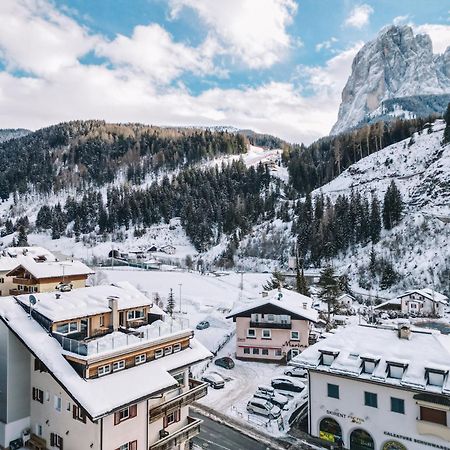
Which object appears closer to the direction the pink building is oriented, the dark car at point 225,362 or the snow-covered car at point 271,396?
the snow-covered car

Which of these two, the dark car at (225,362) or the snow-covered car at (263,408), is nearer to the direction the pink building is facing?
the snow-covered car

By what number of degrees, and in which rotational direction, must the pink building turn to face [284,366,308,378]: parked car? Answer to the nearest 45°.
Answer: approximately 45° to its left

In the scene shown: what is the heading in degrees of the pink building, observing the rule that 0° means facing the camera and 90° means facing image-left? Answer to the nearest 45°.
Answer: approximately 0°

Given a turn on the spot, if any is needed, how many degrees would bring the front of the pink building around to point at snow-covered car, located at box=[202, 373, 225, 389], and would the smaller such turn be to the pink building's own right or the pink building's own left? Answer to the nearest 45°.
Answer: approximately 45° to the pink building's own right

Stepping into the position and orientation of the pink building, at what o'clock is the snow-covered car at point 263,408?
The snow-covered car is roughly at 12 o'clock from the pink building.

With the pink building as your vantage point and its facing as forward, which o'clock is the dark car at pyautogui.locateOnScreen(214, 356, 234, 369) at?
The dark car is roughly at 2 o'clock from the pink building.

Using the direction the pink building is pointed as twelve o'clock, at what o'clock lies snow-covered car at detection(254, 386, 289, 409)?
The snow-covered car is roughly at 12 o'clock from the pink building.

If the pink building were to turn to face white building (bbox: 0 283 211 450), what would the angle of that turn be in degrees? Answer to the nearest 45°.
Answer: approximately 45° to its right

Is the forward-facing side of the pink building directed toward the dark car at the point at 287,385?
yes
